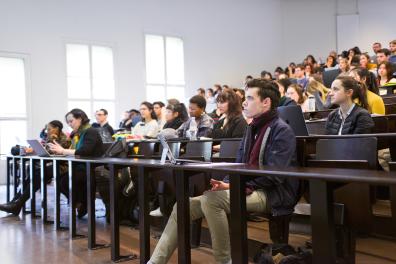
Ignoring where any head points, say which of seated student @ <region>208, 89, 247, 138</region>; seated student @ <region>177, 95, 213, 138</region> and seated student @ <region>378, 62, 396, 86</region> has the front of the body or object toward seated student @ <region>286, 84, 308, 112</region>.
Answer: seated student @ <region>378, 62, 396, 86</region>

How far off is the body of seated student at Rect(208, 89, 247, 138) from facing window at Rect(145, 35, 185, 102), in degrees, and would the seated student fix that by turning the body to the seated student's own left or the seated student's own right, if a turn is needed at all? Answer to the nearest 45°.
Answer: approximately 135° to the seated student's own right

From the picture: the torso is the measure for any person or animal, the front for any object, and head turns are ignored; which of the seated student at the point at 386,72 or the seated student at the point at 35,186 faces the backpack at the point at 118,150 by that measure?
the seated student at the point at 386,72

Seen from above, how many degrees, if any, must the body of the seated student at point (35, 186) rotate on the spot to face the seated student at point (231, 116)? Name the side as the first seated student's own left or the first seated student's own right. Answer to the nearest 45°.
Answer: approximately 135° to the first seated student's own left

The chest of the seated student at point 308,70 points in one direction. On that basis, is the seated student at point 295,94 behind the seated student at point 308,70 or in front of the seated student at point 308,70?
in front

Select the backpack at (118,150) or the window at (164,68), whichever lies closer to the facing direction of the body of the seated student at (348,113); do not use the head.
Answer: the backpack

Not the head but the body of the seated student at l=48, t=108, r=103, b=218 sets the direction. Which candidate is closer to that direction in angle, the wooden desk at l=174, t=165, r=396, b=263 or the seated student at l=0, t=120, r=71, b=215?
the seated student

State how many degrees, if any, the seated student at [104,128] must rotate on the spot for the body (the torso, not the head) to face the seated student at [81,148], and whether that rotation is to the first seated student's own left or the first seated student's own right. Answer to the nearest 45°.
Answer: approximately 45° to the first seated student's own left

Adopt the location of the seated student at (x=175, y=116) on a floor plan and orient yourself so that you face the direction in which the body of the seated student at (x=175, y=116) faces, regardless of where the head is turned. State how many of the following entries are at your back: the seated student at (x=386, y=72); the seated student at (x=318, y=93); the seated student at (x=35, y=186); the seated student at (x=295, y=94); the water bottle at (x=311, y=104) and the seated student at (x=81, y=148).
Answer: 4

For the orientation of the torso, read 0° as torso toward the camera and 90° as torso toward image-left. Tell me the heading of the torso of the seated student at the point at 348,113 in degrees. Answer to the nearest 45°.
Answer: approximately 45°
